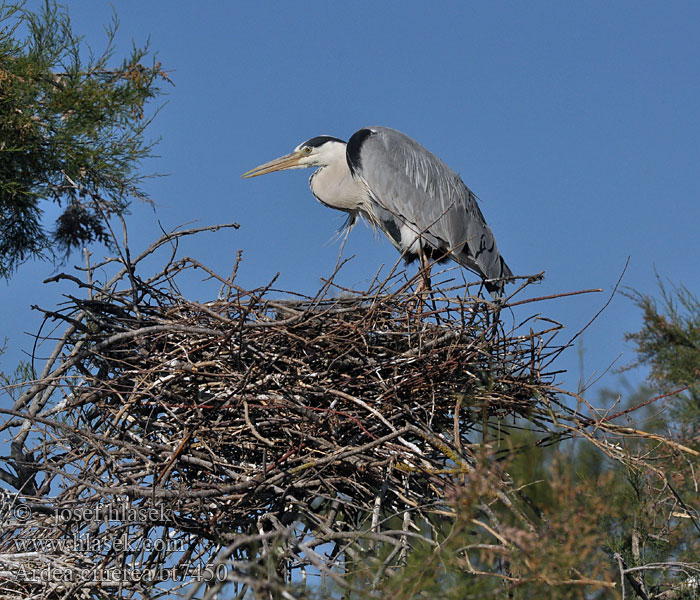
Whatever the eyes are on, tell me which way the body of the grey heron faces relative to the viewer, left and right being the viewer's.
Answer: facing to the left of the viewer
